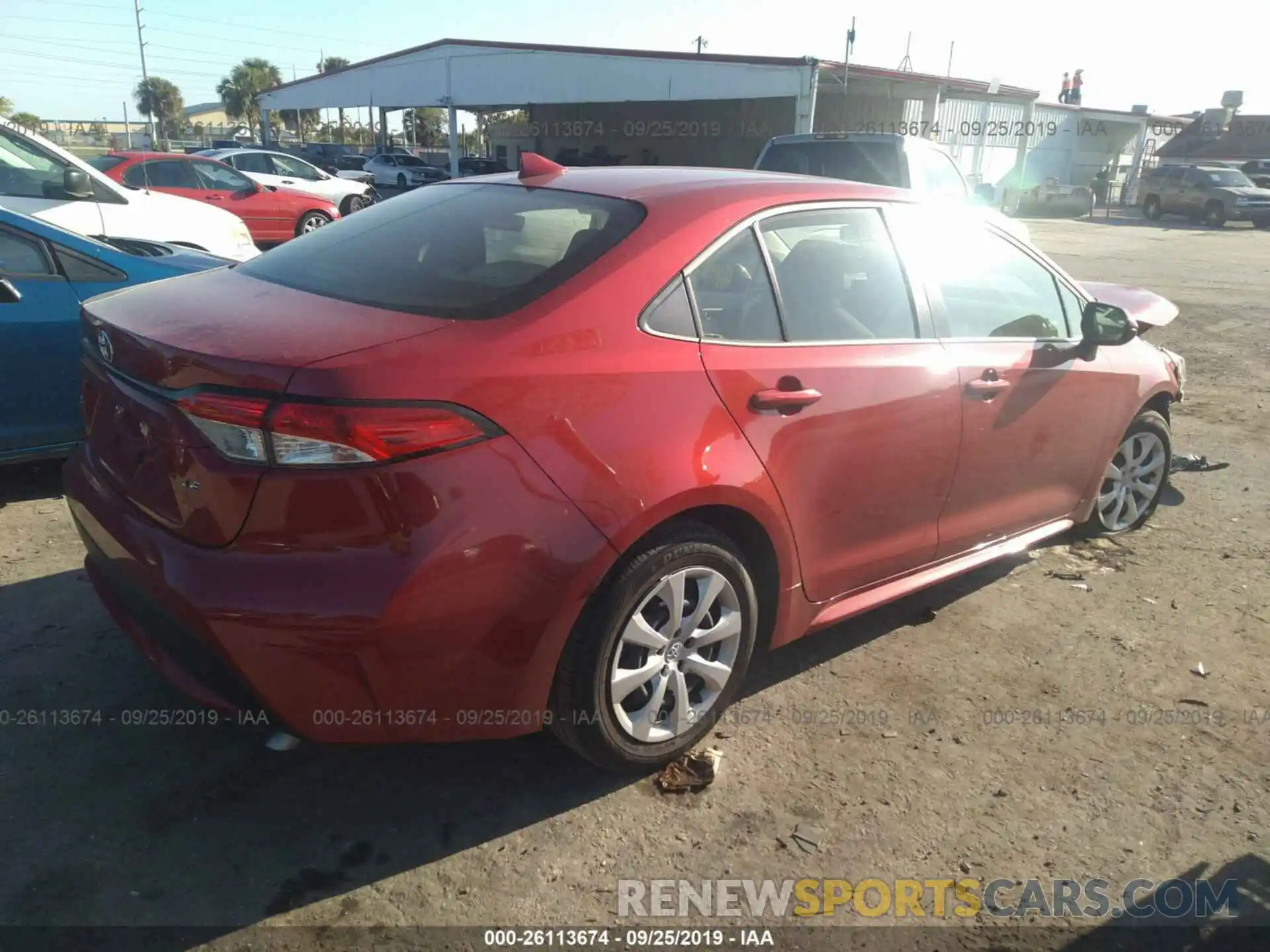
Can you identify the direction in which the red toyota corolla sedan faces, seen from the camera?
facing away from the viewer and to the right of the viewer

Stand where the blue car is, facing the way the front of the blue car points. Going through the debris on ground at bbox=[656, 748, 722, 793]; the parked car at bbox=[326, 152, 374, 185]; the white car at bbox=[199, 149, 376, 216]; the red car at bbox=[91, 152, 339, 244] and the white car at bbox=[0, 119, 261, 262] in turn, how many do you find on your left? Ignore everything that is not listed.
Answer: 4

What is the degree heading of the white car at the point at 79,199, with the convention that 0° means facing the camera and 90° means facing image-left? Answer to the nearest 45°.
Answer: approximately 270°

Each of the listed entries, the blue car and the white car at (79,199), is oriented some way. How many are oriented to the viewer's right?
2

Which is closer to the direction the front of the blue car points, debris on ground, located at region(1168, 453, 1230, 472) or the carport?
the debris on ground

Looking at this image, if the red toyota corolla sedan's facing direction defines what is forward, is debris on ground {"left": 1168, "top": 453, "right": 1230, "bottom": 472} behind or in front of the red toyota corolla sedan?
in front

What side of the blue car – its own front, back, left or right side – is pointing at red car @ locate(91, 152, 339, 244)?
left

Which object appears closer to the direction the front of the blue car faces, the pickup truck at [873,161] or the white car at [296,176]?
the pickup truck

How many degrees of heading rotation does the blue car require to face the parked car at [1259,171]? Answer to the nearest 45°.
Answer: approximately 45° to its left

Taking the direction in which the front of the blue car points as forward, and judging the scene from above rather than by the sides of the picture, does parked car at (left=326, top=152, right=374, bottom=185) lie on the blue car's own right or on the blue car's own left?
on the blue car's own left

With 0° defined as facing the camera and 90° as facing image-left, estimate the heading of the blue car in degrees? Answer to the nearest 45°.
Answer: approximately 270°

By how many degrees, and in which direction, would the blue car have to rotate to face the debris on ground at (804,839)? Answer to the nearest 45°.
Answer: approximately 45° to its right
